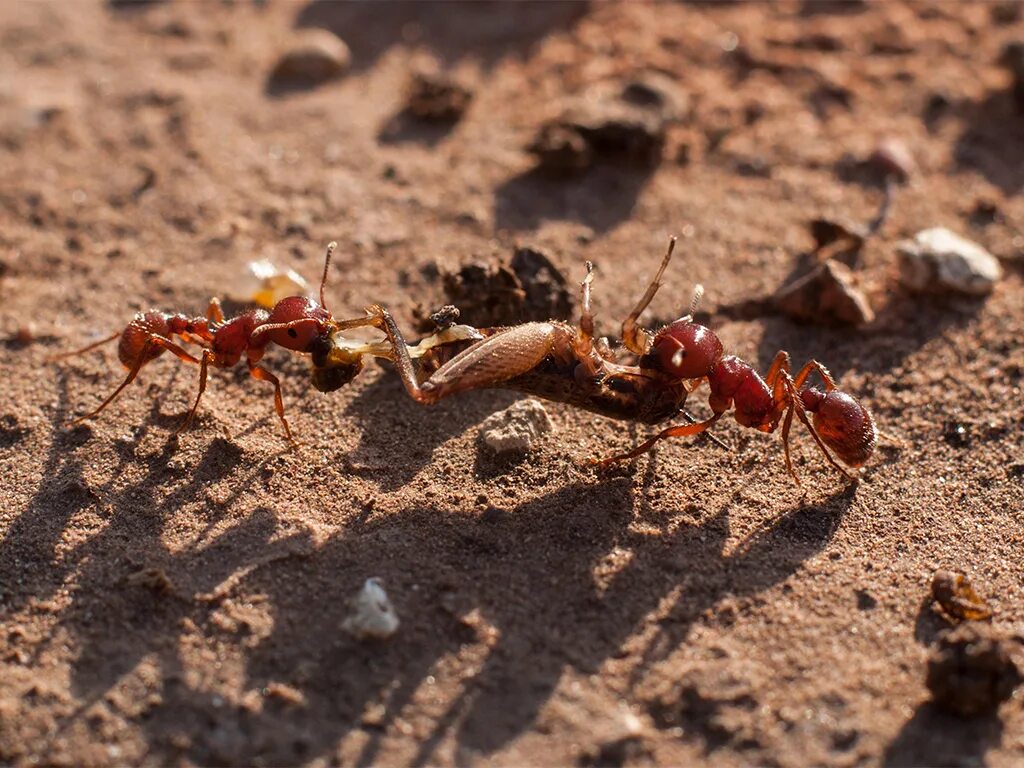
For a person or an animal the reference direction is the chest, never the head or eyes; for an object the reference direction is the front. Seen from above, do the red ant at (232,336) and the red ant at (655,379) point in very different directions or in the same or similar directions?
very different directions

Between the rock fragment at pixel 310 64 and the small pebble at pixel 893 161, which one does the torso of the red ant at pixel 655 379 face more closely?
the rock fragment

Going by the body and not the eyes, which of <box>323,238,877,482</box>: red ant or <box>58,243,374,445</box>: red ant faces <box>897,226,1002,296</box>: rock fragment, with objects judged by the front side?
<box>58,243,374,445</box>: red ant

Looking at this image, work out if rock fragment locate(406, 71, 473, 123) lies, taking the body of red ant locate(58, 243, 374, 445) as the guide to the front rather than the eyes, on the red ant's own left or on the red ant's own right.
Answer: on the red ant's own left

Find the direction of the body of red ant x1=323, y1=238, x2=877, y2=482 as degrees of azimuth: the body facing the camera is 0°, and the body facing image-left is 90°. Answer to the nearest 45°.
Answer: approximately 90°

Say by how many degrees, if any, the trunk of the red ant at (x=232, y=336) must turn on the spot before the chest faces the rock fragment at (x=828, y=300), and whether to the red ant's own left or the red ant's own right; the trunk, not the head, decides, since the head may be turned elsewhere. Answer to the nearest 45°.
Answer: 0° — it already faces it

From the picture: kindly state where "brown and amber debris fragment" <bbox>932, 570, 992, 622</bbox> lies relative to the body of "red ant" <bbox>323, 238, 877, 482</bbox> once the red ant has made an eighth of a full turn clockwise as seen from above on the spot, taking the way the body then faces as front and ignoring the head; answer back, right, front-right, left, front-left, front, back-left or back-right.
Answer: back

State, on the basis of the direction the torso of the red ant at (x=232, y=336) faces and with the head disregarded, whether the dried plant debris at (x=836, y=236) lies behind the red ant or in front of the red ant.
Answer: in front

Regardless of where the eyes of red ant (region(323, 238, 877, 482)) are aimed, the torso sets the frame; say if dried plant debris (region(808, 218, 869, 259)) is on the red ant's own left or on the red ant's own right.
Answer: on the red ant's own right

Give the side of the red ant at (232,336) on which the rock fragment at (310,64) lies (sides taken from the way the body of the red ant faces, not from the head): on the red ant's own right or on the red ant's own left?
on the red ant's own left

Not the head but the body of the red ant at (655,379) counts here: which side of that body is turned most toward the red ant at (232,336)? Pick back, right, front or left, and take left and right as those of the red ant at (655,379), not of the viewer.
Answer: front

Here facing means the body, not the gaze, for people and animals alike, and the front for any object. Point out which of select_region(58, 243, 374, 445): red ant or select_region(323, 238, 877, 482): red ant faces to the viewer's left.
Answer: select_region(323, 238, 877, 482): red ant

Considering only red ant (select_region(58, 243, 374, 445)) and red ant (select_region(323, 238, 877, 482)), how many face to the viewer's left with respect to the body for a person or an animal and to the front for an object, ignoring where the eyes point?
1

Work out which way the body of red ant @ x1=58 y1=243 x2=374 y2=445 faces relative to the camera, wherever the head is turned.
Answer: to the viewer's right

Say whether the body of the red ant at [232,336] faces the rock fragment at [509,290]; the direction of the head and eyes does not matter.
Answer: yes
